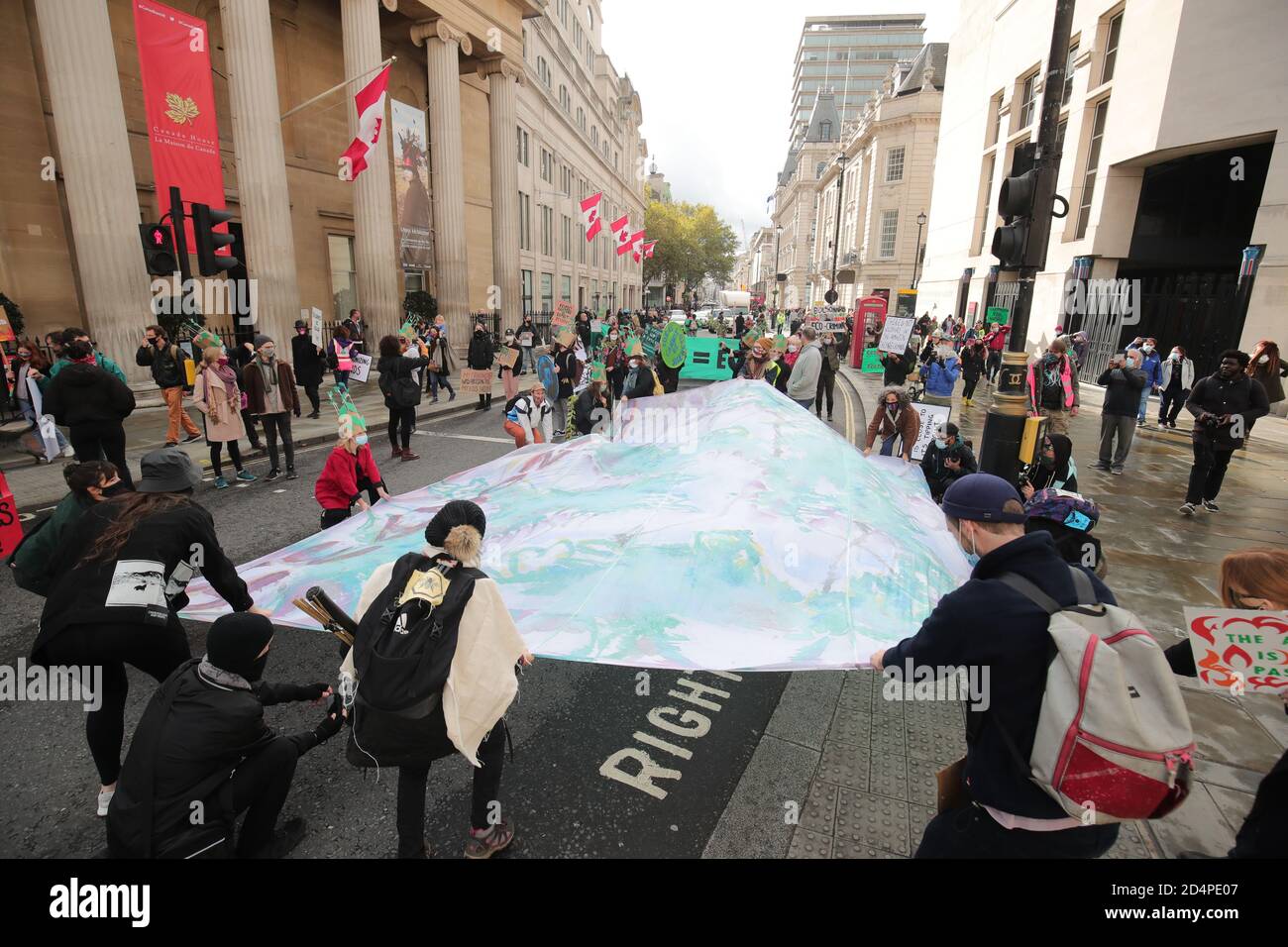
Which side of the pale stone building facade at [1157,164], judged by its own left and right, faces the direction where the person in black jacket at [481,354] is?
front

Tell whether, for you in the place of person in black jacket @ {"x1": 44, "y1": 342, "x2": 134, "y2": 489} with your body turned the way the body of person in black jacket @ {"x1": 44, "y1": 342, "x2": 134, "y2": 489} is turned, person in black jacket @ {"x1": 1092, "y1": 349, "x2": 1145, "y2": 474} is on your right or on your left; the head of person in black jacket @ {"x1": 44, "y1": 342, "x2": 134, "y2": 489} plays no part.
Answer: on your right

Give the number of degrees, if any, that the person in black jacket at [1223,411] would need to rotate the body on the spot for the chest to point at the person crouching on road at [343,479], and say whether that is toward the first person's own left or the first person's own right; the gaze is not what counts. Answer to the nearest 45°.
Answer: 0° — they already face them

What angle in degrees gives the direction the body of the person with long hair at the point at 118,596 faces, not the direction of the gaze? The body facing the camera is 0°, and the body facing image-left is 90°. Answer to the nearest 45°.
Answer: approximately 225°

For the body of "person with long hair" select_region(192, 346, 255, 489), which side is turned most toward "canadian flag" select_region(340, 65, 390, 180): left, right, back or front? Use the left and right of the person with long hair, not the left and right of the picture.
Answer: left

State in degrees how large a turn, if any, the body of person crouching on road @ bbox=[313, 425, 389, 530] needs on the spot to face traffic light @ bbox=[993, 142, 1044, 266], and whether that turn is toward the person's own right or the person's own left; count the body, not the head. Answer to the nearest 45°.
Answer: approximately 45° to the person's own left

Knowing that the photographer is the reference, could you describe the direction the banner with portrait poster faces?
facing the viewer and to the right of the viewer

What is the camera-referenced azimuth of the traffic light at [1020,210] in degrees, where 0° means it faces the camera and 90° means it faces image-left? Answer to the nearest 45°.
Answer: approximately 90°

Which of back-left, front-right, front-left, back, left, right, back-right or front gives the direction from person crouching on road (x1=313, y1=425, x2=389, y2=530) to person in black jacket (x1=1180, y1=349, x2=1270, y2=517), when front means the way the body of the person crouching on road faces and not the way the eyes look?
front-left

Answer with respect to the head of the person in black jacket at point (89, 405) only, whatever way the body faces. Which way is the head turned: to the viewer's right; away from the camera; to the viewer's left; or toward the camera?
away from the camera

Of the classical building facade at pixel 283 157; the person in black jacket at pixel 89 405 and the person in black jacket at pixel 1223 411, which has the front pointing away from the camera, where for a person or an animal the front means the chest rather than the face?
the person in black jacket at pixel 89 405

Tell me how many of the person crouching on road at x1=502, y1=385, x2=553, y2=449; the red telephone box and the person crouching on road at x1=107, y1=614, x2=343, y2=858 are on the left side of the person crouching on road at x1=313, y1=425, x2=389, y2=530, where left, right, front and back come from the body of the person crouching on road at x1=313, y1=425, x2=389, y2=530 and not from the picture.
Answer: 2

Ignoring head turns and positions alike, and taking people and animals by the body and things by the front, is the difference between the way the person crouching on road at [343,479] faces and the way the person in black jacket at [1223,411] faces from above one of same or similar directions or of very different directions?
very different directions

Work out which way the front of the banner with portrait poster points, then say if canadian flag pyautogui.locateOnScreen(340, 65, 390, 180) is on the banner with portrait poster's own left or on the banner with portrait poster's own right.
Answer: on the banner with portrait poster's own right
